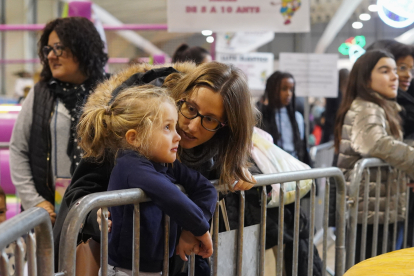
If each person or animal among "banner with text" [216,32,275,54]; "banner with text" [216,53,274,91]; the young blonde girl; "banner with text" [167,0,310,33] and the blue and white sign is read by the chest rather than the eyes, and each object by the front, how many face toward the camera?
4

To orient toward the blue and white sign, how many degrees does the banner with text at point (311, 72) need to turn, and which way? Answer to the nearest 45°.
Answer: approximately 135° to its left

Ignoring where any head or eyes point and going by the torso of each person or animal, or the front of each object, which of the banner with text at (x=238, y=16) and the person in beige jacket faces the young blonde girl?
the banner with text

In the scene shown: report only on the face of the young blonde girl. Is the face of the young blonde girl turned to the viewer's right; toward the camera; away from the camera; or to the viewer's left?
to the viewer's right

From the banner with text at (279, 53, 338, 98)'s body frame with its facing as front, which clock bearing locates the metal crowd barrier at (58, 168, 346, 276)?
The metal crowd barrier is roughly at 12 o'clock from the banner with text.
